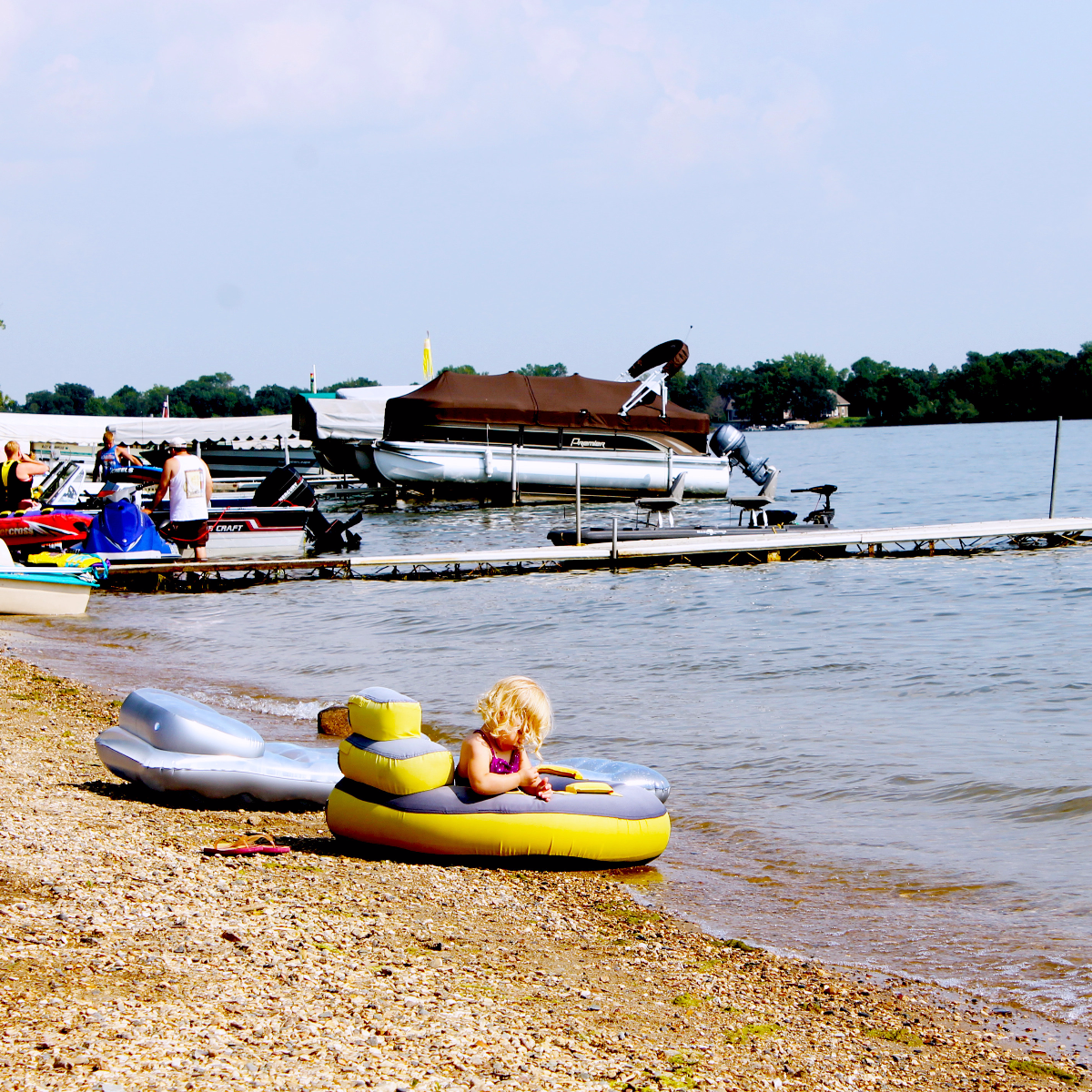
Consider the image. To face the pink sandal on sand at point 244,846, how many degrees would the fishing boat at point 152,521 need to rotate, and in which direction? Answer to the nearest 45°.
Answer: approximately 90° to its left

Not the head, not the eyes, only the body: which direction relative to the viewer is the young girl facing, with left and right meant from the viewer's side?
facing the viewer and to the right of the viewer

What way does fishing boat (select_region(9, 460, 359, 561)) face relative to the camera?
to the viewer's left

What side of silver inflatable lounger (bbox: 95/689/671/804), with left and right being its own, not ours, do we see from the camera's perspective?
right

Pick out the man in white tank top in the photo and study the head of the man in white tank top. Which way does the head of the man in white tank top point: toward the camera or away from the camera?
away from the camera
